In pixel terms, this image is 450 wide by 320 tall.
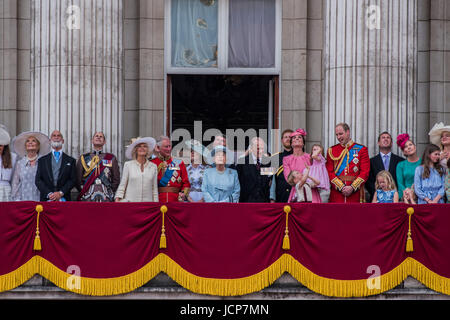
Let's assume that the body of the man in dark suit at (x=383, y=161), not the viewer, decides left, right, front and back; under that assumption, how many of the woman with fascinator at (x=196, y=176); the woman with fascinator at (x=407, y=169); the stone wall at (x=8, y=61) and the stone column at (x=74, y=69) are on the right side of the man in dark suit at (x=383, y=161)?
3

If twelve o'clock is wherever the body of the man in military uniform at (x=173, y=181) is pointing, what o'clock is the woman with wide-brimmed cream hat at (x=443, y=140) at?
The woman with wide-brimmed cream hat is roughly at 9 o'clock from the man in military uniform.

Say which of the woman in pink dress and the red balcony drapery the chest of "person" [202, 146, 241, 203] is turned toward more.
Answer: the red balcony drapery

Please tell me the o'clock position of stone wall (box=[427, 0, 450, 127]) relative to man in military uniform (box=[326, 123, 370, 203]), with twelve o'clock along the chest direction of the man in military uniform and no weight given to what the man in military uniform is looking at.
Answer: The stone wall is roughly at 7 o'clock from the man in military uniform.
